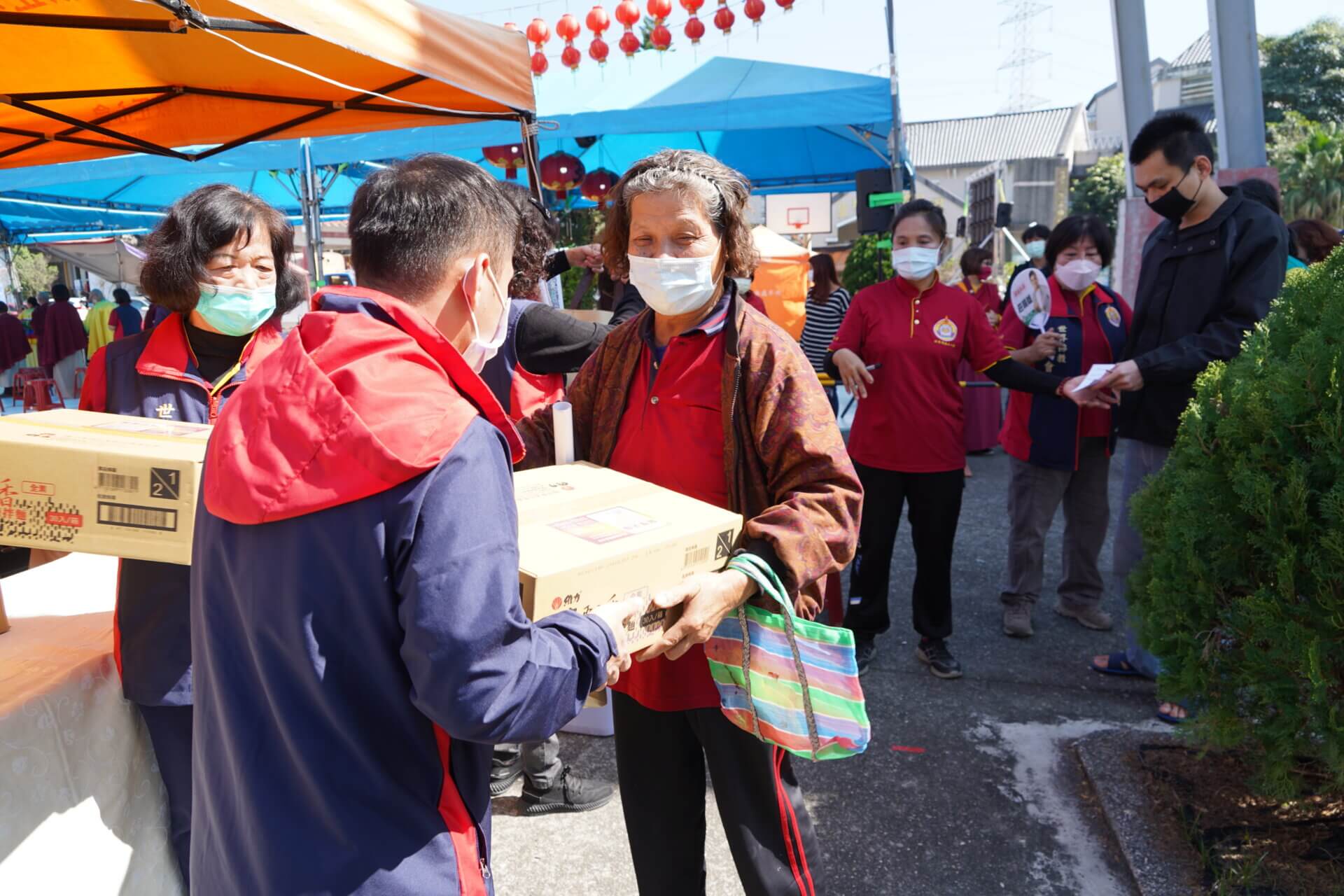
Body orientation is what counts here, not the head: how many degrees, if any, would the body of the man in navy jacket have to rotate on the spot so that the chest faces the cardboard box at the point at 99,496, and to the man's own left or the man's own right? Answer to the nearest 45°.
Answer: approximately 90° to the man's own left

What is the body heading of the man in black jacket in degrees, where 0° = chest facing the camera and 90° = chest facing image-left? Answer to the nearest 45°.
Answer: approximately 45°

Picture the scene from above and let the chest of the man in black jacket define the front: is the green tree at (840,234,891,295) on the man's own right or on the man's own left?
on the man's own right

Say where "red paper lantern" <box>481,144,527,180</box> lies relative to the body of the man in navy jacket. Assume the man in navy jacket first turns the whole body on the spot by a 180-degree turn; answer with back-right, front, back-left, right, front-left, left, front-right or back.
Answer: back-right

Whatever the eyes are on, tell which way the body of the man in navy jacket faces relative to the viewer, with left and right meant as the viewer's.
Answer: facing away from the viewer and to the right of the viewer

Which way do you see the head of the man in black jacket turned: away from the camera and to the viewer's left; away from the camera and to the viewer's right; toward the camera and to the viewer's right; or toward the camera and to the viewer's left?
toward the camera and to the viewer's left

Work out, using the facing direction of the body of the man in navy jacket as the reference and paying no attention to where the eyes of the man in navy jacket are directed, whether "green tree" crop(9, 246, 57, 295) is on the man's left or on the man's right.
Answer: on the man's left

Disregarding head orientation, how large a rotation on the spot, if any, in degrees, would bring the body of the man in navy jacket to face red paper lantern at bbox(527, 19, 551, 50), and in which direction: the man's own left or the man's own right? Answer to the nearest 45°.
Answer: approximately 45° to the man's own left

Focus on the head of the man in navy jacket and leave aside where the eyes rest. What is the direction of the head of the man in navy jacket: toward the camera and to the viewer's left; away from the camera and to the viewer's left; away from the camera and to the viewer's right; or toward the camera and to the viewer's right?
away from the camera and to the viewer's right

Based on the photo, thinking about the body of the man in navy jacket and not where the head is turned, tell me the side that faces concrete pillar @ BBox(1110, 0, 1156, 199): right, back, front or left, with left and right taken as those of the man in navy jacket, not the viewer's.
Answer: front
